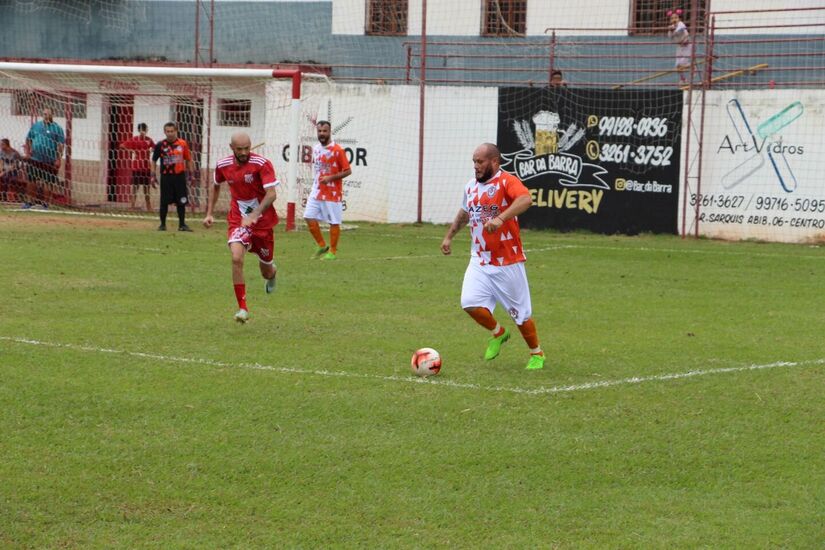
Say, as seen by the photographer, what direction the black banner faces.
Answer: facing the viewer

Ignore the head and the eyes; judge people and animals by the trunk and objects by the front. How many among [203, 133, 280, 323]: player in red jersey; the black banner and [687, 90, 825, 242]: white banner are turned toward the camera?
3

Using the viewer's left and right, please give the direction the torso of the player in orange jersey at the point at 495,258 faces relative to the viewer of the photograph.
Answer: facing the viewer and to the left of the viewer

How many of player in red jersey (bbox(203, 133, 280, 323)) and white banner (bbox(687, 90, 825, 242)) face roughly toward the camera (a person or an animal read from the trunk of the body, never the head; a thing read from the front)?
2

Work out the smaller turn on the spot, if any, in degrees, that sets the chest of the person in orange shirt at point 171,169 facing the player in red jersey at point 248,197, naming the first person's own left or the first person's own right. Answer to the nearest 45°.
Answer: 0° — they already face them

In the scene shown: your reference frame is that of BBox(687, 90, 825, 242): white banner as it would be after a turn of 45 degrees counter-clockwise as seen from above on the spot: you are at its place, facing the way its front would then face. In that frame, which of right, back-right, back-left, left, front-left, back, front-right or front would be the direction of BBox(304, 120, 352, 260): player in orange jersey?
right

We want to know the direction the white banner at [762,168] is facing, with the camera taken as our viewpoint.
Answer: facing the viewer

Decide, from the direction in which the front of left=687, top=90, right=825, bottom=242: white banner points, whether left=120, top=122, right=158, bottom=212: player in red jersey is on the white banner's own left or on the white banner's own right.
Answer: on the white banner's own right

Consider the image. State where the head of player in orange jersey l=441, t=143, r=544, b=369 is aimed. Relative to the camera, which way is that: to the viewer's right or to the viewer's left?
to the viewer's left

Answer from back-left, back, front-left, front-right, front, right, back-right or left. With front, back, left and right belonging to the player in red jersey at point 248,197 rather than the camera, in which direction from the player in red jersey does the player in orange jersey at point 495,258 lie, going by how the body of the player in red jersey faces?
front-left

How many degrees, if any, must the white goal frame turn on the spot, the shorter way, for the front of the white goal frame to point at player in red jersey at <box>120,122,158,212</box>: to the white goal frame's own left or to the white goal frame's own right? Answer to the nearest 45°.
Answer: approximately 135° to the white goal frame's own right

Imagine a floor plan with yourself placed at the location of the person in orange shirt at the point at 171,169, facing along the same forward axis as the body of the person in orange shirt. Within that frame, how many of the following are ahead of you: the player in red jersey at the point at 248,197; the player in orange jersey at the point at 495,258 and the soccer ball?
3

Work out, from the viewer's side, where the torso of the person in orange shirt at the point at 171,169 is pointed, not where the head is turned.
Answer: toward the camera

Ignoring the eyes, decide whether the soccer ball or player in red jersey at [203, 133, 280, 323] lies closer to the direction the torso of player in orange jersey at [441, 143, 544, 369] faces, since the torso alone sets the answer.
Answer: the soccer ball
